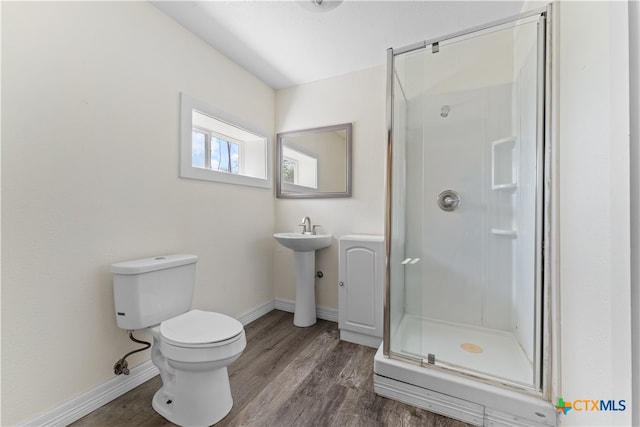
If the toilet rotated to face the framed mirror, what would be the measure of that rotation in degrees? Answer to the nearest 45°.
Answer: approximately 90° to its left

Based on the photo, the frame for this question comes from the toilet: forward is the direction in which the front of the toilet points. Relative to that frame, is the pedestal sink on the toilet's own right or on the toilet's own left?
on the toilet's own left

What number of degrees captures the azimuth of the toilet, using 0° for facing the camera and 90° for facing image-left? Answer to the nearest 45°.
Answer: approximately 315°

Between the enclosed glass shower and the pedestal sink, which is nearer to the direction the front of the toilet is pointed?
the enclosed glass shower

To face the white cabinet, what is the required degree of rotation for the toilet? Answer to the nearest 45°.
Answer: approximately 45° to its left

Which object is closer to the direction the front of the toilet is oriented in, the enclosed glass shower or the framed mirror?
the enclosed glass shower
